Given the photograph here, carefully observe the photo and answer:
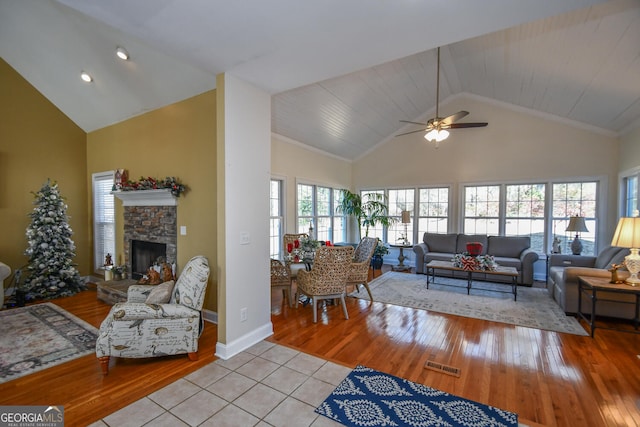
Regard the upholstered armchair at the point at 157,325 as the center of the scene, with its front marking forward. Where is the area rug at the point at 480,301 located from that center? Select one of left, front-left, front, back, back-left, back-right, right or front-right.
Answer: back

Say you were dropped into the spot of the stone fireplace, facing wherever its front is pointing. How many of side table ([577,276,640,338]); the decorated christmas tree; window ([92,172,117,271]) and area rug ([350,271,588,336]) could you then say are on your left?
2

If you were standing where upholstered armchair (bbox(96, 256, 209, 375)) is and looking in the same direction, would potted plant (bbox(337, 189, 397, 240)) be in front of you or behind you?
behind

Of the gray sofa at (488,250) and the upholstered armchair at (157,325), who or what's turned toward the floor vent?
the gray sofa

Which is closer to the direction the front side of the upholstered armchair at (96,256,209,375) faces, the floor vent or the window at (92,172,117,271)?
the window

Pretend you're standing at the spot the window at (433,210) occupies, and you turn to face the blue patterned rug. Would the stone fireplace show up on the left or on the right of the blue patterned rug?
right

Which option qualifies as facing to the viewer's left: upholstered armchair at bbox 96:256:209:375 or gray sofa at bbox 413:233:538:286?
the upholstered armchair

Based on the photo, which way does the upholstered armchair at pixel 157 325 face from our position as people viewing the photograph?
facing to the left of the viewer

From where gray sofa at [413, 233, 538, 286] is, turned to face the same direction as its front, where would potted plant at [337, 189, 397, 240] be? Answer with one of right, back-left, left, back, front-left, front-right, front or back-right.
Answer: right

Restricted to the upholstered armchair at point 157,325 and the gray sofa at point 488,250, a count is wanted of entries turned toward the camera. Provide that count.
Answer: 1

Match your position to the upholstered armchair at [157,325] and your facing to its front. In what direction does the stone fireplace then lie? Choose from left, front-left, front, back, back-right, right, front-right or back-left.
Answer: right

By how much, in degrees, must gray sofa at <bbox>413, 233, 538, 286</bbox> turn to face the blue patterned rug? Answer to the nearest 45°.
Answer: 0° — it already faces it

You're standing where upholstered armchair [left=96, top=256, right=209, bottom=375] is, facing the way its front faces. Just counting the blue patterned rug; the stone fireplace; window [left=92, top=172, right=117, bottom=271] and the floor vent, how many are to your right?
2

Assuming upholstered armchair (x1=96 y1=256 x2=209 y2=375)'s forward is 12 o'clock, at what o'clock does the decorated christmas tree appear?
The decorated christmas tree is roughly at 2 o'clock from the upholstered armchair.

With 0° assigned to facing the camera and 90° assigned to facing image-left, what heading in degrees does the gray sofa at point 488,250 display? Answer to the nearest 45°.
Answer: approximately 0°

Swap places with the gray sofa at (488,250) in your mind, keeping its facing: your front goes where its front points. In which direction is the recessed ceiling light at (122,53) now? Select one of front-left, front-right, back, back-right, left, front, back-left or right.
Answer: front-right

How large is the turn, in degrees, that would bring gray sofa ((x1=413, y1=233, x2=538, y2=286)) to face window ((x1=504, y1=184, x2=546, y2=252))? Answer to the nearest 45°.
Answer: approximately 135° to its left
